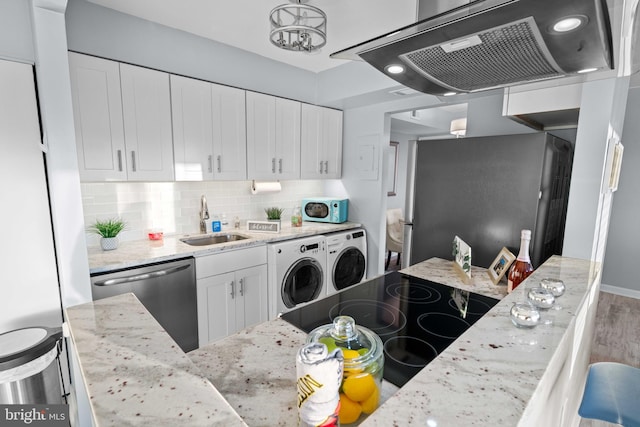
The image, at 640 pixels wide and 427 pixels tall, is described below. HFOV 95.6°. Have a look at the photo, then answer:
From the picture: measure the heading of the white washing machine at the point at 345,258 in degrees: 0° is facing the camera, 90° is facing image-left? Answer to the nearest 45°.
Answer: approximately 315°

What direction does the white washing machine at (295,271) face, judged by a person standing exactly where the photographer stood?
facing the viewer and to the right of the viewer

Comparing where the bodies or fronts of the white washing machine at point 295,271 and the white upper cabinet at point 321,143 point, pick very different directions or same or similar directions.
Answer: same or similar directions

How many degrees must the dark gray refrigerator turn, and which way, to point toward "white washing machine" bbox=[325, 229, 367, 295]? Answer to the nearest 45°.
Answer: approximately 45° to its right

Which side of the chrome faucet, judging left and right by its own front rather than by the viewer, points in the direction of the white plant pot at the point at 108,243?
right

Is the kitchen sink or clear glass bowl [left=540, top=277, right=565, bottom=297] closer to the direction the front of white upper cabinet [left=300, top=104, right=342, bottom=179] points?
the clear glass bowl

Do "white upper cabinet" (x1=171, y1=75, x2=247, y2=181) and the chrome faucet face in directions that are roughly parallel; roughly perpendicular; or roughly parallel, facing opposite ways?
roughly parallel

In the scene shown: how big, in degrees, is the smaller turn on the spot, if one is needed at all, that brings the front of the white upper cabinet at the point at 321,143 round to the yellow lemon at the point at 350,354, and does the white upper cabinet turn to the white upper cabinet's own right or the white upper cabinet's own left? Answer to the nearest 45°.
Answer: approximately 45° to the white upper cabinet's own right

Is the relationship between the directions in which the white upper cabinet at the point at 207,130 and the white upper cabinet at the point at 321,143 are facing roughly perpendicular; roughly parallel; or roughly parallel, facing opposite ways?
roughly parallel

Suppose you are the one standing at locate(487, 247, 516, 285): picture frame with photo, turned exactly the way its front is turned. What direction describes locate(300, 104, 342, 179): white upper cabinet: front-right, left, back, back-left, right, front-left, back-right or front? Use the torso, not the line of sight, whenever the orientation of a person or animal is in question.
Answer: right
